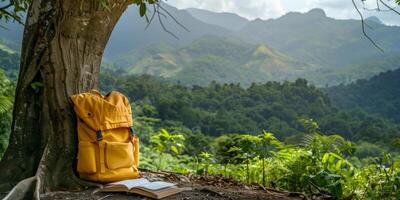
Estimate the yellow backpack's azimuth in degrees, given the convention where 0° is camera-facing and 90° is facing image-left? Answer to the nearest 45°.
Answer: approximately 315°
